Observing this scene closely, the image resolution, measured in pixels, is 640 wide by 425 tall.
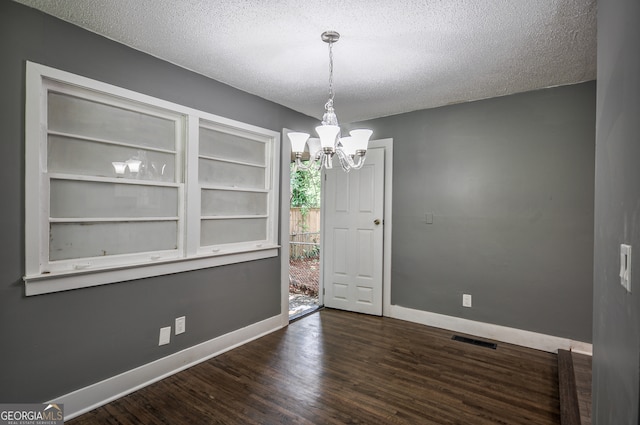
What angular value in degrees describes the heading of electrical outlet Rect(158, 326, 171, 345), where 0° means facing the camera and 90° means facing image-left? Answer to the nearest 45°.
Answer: approximately 315°

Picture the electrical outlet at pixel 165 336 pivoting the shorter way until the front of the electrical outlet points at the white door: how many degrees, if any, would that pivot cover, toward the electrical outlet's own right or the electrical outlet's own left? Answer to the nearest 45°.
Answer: approximately 45° to the electrical outlet's own left

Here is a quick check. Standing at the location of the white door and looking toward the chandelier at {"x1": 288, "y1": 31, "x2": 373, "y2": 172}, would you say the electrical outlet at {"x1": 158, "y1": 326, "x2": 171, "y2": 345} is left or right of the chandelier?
right
